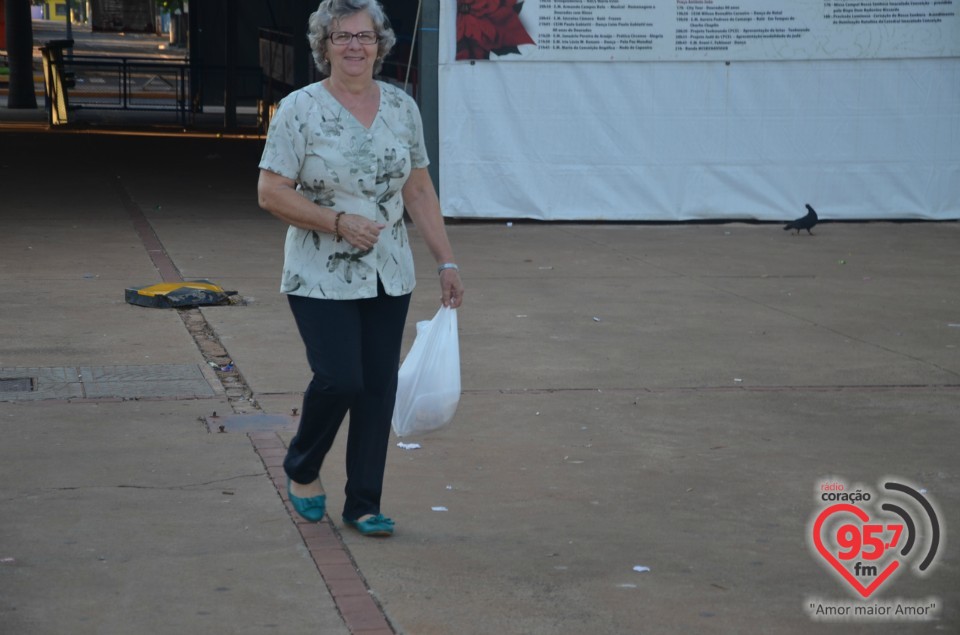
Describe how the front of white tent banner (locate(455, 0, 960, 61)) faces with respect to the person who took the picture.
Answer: facing the viewer

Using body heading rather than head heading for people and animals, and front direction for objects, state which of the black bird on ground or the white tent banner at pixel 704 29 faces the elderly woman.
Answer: the white tent banner

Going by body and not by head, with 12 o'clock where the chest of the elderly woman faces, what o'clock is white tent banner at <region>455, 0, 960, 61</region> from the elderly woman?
The white tent banner is roughly at 8 o'clock from the elderly woman.

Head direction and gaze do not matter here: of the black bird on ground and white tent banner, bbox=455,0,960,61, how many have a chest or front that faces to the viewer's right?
1

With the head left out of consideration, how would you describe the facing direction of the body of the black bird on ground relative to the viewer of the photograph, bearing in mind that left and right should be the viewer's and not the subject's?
facing to the right of the viewer

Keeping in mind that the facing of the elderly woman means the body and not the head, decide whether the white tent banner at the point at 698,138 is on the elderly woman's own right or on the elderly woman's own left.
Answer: on the elderly woman's own left

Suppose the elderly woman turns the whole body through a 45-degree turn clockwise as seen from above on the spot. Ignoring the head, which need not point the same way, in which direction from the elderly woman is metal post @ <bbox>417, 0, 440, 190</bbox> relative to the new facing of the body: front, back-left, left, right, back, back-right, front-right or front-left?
back

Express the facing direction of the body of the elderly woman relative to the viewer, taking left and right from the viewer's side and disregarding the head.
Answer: facing the viewer and to the right of the viewer

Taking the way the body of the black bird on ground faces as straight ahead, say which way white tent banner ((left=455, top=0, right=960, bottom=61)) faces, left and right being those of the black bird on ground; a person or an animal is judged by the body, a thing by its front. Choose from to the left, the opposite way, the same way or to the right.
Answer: to the right

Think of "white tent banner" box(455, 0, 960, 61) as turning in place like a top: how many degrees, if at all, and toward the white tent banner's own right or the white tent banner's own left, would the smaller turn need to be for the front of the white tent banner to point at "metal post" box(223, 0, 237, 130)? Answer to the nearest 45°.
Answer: approximately 135° to the white tent banner's own right

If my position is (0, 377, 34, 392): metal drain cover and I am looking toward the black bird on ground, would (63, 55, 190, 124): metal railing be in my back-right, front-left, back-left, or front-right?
front-left
